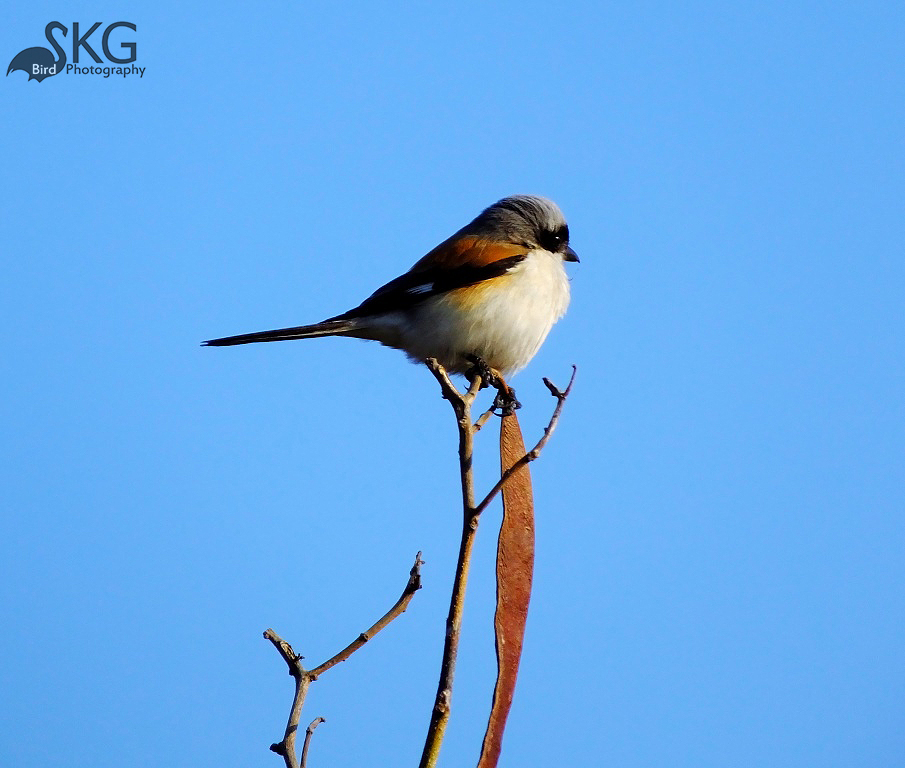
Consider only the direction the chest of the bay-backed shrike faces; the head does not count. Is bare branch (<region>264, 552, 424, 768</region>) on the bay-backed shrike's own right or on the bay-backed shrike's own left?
on the bay-backed shrike's own right

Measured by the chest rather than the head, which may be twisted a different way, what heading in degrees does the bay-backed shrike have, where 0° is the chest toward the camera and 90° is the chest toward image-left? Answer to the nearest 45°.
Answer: approximately 270°

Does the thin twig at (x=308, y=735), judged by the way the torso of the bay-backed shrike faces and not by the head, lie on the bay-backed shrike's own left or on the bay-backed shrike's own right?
on the bay-backed shrike's own right
